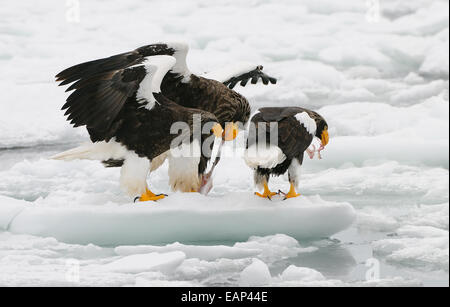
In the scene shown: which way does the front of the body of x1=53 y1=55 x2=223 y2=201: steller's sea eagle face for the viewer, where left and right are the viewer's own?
facing to the right of the viewer

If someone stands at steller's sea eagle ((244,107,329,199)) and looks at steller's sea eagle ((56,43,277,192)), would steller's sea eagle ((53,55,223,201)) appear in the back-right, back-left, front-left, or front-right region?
front-left
